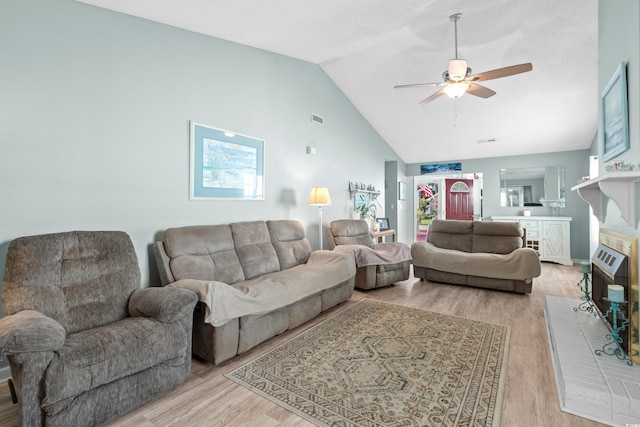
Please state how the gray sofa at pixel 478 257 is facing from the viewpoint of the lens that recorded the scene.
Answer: facing the viewer

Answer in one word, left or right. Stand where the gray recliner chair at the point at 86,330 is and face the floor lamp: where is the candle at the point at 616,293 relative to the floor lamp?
right

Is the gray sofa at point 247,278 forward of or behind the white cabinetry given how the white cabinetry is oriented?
forward

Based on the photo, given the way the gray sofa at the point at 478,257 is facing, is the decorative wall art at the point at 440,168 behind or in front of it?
behind

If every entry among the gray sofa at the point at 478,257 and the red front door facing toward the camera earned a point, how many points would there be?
2

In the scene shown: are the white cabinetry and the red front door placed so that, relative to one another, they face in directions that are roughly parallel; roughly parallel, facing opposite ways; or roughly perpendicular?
roughly parallel

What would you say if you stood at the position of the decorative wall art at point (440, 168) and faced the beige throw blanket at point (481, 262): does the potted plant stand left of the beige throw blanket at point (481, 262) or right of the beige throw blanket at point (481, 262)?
right

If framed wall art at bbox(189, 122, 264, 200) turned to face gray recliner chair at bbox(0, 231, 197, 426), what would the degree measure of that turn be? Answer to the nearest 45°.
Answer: approximately 90° to its right

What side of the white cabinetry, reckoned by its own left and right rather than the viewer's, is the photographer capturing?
front

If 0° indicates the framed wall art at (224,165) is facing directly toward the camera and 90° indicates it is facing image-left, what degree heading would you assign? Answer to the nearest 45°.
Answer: approximately 315°

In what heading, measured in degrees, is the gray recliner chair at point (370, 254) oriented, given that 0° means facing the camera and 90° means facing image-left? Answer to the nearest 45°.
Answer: approximately 315°

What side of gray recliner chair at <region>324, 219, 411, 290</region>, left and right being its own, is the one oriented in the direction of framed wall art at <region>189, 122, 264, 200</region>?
right

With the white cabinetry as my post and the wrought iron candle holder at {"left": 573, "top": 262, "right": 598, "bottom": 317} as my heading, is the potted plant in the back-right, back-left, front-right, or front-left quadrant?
front-right

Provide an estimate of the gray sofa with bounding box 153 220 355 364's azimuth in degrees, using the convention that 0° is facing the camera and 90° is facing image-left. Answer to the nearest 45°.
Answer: approximately 315°
